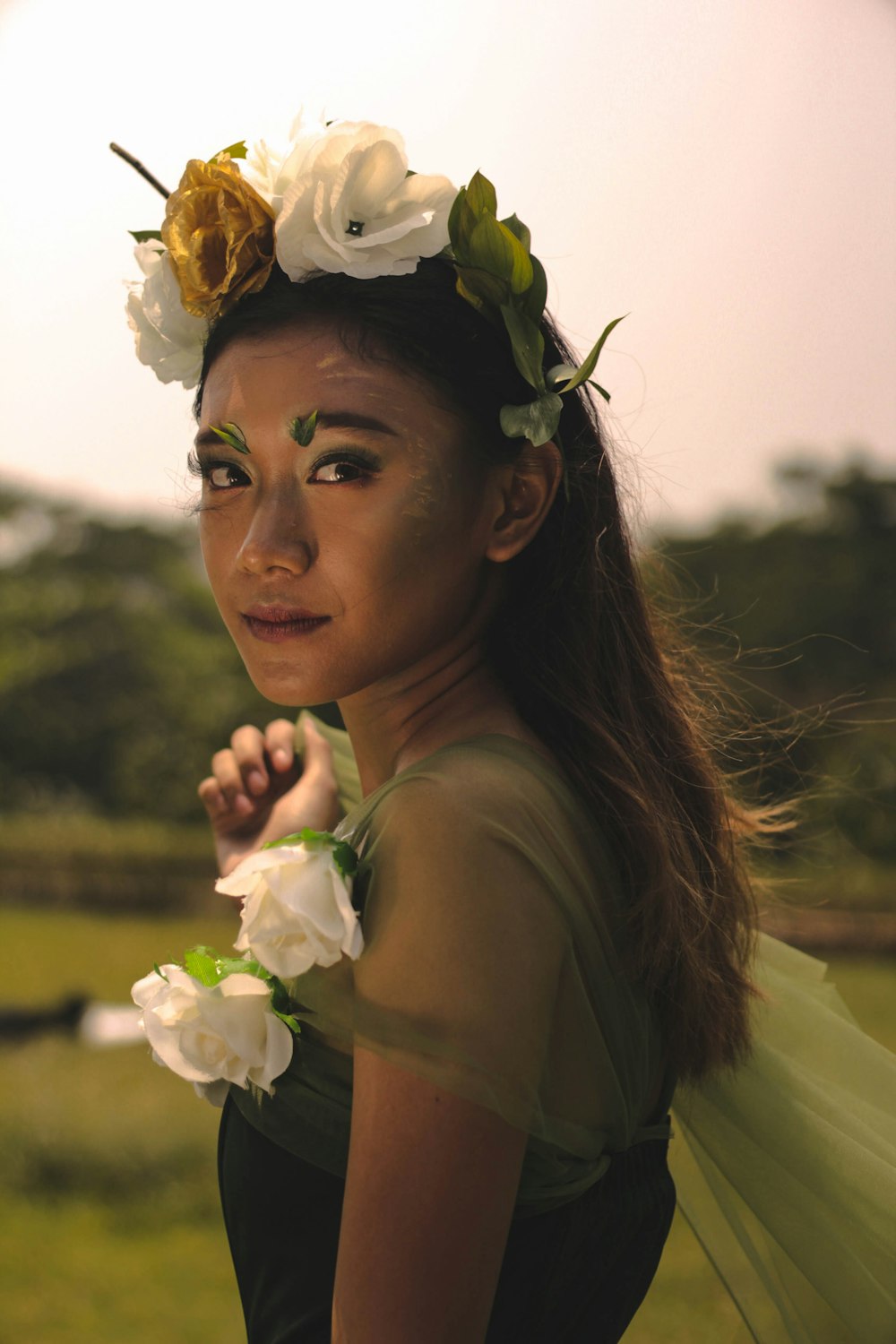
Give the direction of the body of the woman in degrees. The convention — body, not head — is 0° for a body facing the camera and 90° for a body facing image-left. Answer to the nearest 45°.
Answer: approximately 90°

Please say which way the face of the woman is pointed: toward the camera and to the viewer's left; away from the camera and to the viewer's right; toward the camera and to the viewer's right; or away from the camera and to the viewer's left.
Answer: toward the camera and to the viewer's left
